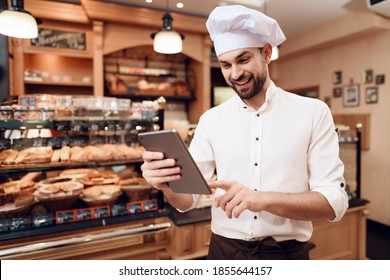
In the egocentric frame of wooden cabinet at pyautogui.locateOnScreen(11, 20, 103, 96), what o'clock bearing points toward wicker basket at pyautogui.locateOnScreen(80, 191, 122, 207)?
The wicker basket is roughly at 12 o'clock from the wooden cabinet.

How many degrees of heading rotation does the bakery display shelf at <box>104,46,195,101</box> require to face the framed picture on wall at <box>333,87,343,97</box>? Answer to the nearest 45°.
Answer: approximately 90° to its left

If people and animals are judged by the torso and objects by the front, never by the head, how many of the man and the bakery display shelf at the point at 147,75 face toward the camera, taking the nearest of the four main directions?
2

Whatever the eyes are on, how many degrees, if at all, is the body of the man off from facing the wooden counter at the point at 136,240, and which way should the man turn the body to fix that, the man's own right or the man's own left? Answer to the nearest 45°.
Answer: approximately 135° to the man's own right

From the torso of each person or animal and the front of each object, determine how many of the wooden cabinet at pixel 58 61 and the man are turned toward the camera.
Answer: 2

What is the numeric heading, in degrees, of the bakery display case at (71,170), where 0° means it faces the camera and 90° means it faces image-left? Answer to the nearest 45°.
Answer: approximately 315°
